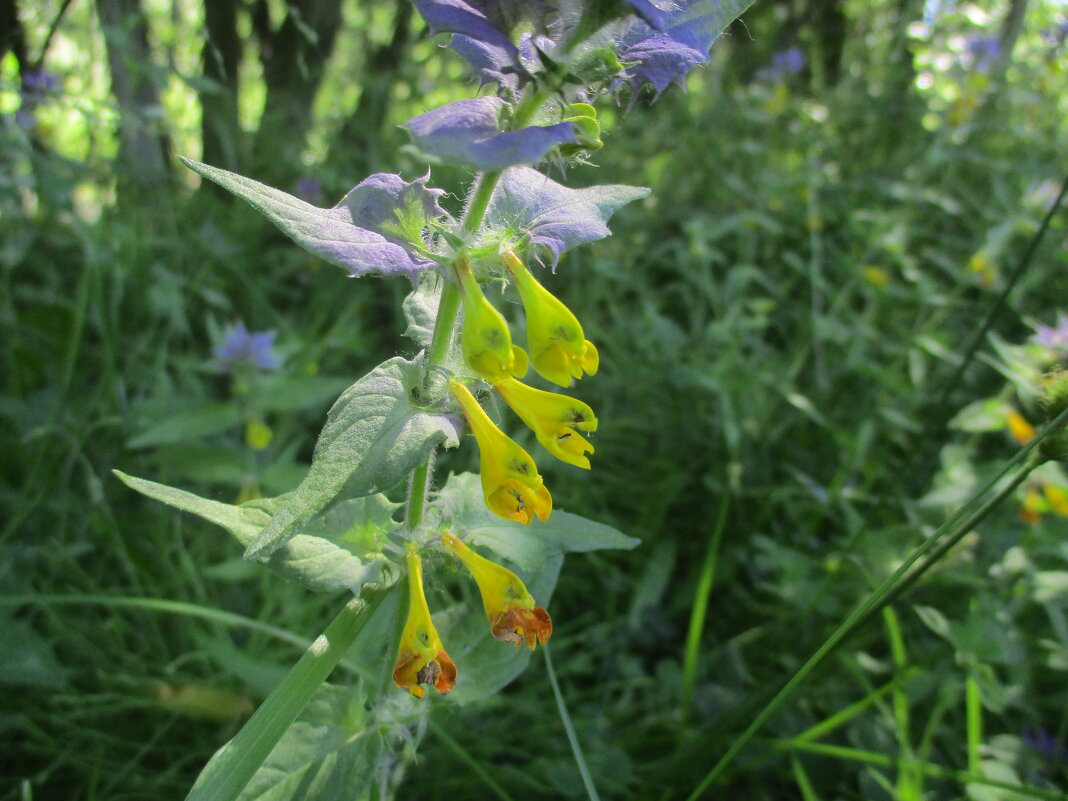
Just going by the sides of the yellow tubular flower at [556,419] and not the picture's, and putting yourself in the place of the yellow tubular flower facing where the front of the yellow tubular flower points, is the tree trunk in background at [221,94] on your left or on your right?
on your left

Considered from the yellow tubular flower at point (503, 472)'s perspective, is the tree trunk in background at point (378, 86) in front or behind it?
behind

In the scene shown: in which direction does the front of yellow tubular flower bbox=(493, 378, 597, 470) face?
to the viewer's right

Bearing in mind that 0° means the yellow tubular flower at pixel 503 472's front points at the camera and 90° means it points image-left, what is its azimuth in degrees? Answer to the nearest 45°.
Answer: approximately 315°

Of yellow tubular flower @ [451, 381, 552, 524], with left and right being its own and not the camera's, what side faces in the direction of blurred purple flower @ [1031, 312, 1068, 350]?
left

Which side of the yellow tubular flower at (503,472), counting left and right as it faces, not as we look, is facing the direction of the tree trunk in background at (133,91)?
back

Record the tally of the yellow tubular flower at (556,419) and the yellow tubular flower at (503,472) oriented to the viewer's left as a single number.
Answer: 0

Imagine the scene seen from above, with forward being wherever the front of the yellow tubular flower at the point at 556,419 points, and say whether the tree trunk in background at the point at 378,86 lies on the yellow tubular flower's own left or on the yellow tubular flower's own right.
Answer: on the yellow tubular flower's own left
